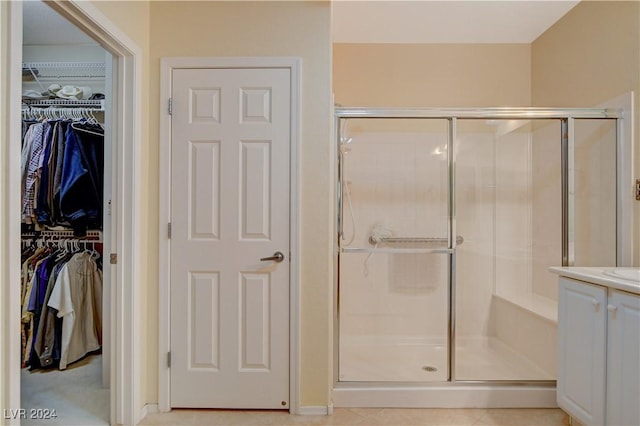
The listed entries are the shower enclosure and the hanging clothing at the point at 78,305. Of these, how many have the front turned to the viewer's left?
0

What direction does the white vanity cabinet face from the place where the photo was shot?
facing the viewer and to the left of the viewer

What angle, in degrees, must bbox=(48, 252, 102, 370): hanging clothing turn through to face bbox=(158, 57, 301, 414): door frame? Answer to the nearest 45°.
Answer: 0° — it already faces it

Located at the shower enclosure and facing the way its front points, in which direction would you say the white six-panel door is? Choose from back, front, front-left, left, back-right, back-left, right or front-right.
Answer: front-right

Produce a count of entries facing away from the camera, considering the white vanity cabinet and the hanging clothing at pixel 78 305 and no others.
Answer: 0

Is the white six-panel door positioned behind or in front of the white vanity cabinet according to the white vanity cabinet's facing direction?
in front

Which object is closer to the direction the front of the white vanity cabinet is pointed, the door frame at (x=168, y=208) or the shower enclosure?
the door frame

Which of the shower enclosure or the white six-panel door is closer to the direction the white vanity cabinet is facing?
the white six-panel door

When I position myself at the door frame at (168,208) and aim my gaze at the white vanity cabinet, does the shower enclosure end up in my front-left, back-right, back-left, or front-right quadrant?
front-left

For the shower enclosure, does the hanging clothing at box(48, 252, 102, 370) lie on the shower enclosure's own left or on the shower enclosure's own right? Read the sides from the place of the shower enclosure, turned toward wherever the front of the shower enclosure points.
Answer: on the shower enclosure's own right

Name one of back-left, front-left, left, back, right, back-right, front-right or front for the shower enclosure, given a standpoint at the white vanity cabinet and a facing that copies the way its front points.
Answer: right

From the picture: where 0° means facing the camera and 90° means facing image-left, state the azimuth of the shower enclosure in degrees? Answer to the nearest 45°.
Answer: approximately 0°
